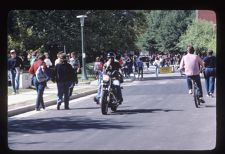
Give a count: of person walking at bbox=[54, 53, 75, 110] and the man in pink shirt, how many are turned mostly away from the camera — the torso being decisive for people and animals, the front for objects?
2

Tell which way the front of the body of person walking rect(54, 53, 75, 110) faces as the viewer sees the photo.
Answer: away from the camera

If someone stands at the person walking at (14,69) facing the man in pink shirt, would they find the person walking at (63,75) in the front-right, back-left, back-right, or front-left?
front-right

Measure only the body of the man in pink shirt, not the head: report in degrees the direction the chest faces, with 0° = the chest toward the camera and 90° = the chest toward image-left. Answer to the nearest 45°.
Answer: approximately 180°

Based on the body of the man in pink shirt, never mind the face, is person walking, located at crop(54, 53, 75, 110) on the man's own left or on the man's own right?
on the man's own left

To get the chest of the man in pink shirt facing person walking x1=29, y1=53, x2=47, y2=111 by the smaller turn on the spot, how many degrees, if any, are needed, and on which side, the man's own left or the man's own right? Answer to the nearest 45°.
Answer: approximately 90° to the man's own left

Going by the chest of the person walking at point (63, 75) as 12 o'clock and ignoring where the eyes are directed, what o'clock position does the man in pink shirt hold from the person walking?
The man in pink shirt is roughly at 4 o'clock from the person walking.
